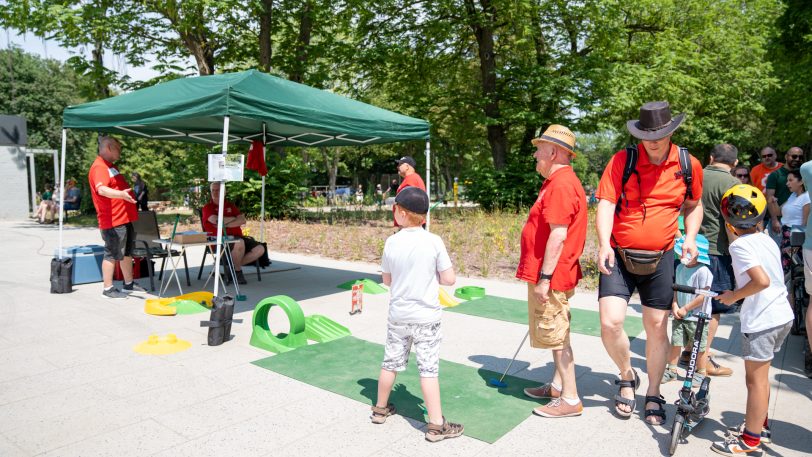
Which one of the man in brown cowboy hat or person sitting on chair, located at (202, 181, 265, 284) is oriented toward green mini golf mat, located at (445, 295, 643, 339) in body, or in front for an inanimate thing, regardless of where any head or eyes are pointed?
the person sitting on chair

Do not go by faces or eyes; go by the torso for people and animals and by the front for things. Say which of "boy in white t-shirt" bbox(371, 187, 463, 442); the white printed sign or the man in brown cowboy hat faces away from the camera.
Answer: the boy in white t-shirt

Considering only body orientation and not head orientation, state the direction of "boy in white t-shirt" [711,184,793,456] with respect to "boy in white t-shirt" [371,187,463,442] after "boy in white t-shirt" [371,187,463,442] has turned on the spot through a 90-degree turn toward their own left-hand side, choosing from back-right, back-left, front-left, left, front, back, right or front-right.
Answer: back

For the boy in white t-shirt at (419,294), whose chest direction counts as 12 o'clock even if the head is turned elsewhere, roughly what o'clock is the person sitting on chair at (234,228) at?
The person sitting on chair is roughly at 11 o'clock from the boy in white t-shirt.

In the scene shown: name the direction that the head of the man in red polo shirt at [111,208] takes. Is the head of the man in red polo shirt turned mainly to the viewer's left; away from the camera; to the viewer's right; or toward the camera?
to the viewer's right

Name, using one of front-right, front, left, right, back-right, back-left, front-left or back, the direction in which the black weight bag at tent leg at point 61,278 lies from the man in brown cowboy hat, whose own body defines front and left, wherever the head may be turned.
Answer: right

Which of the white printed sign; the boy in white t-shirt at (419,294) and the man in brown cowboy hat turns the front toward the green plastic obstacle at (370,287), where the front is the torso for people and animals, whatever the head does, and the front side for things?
the boy in white t-shirt

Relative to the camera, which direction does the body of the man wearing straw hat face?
to the viewer's left

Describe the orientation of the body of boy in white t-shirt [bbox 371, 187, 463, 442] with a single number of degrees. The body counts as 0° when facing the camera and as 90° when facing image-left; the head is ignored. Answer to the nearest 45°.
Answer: approximately 180°

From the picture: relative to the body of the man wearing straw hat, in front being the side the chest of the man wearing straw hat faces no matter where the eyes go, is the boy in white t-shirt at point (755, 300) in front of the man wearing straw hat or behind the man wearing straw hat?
behind

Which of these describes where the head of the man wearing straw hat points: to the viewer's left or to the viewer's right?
to the viewer's left

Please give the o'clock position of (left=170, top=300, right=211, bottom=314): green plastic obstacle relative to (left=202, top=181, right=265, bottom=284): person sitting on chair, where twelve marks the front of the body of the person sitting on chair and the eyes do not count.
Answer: The green plastic obstacle is roughly at 2 o'clock from the person sitting on chair.

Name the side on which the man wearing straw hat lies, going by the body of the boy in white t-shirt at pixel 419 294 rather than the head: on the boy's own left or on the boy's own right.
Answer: on the boy's own right

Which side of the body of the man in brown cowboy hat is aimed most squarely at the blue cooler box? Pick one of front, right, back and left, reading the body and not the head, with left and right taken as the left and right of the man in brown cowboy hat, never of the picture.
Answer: right
